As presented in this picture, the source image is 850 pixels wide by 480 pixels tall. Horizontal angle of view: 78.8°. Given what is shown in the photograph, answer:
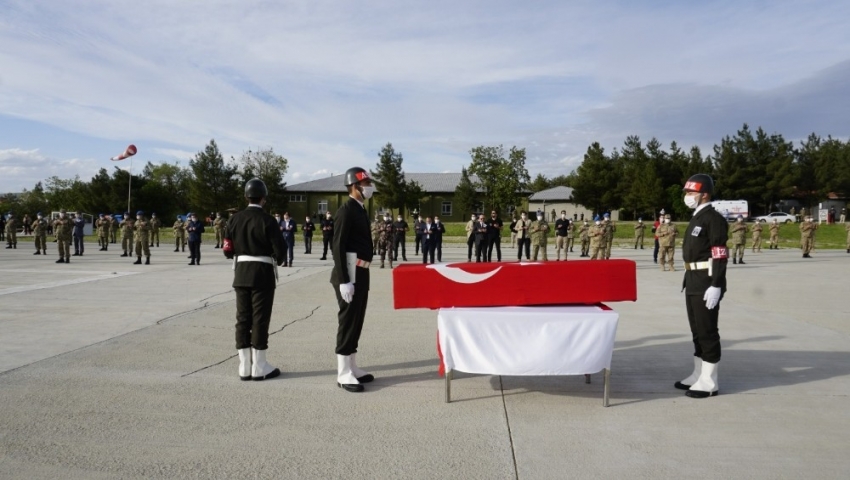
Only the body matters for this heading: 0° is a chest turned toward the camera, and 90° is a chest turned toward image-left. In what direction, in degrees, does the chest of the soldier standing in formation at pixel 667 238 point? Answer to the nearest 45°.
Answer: approximately 0°

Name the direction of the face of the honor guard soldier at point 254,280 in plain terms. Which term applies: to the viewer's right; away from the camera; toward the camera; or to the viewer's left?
away from the camera

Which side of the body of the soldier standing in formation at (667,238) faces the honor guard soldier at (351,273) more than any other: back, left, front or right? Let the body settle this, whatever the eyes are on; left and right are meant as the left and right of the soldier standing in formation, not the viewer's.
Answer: front

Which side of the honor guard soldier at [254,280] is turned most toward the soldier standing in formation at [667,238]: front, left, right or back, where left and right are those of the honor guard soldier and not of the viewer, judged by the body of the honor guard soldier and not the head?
front

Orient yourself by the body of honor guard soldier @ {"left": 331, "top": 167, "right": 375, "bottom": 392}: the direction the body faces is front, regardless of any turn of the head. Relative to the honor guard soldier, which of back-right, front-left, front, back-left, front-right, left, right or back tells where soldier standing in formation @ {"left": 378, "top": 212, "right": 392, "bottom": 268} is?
left

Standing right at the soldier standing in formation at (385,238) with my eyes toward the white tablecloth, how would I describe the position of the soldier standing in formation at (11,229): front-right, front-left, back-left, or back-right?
back-right

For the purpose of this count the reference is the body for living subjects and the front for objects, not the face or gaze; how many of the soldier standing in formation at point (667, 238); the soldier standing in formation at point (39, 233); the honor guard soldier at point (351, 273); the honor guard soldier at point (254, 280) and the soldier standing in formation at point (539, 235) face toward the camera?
3

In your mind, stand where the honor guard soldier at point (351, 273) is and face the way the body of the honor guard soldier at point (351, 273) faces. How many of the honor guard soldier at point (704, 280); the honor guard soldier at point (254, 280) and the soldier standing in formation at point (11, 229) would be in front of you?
1

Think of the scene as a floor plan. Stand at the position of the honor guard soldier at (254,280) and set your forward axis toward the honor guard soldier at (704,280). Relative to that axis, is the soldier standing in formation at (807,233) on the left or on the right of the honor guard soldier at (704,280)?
left

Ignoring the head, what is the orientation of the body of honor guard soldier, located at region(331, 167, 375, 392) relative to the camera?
to the viewer's right

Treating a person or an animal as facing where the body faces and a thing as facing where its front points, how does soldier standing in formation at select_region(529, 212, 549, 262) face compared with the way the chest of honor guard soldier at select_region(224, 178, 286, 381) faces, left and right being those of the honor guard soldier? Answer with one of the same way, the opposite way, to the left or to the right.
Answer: the opposite way

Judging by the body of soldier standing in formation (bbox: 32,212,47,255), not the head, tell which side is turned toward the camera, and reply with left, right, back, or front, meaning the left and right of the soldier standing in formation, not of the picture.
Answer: front

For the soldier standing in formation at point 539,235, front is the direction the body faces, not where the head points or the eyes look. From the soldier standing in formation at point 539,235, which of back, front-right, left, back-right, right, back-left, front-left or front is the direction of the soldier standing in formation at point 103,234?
right

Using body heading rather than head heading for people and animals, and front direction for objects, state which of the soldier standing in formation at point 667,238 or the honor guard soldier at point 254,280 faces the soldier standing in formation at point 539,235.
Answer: the honor guard soldier

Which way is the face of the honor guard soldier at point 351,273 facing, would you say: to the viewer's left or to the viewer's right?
to the viewer's right

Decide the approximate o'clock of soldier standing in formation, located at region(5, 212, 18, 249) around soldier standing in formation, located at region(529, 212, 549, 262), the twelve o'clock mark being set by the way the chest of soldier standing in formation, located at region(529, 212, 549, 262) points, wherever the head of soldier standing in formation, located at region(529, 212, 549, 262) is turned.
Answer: soldier standing in formation, located at region(5, 212, 18, 249) is roughly at 3 o'clock from soldier standing in formation, located at region(529, 212, 549, 262).

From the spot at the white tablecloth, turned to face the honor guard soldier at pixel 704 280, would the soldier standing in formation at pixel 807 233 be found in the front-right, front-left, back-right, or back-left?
front-left

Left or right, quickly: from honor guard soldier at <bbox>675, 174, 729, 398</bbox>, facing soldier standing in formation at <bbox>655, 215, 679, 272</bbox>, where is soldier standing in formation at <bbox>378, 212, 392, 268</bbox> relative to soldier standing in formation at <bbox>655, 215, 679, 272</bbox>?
left

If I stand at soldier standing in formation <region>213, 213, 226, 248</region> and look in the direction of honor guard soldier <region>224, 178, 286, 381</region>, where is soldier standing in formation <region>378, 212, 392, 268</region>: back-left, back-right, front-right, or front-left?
front-left

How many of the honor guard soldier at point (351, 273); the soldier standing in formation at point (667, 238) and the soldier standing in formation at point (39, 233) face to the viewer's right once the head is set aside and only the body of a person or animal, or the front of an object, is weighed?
1
